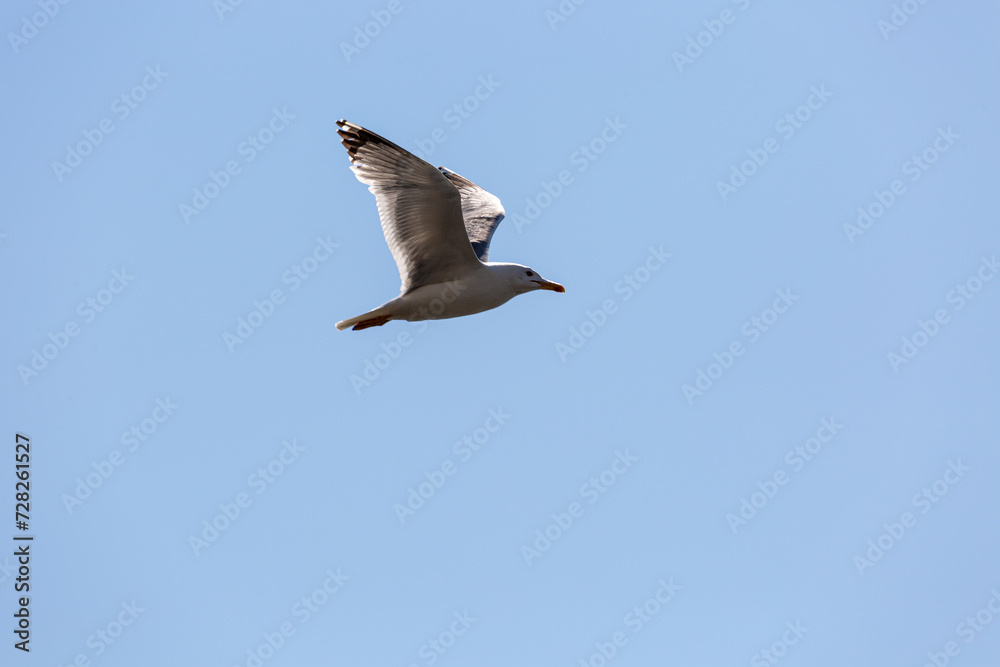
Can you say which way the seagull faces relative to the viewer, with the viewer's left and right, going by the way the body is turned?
facing to the right of the viewer
